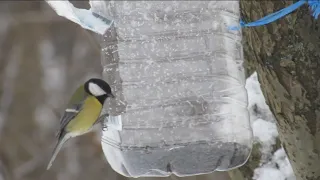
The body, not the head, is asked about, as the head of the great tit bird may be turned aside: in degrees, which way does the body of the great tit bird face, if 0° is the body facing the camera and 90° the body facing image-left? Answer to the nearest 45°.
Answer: approximately 270°
